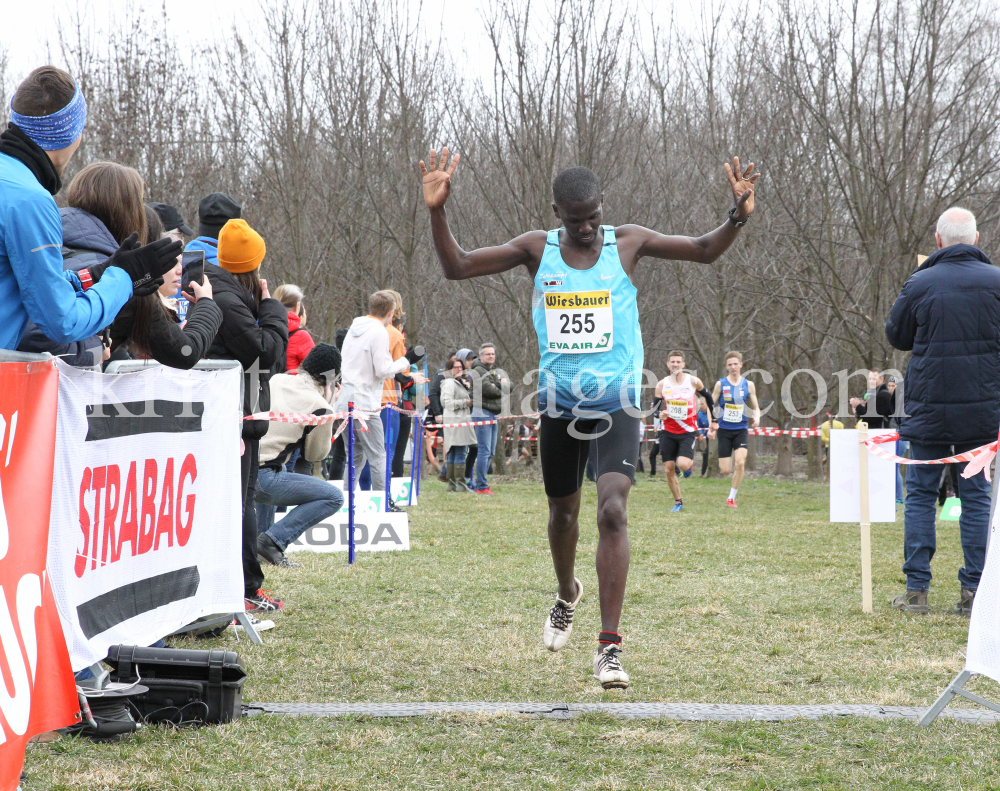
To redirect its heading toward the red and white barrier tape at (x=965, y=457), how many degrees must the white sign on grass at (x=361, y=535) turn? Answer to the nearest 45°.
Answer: approximately 45° to its left

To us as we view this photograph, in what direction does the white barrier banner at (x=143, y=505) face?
facing the viewer and to the right of the viewer

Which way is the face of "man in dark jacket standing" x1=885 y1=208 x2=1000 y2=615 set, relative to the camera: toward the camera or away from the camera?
away from the camera

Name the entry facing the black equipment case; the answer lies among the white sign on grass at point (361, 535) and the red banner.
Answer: the white sign on grass

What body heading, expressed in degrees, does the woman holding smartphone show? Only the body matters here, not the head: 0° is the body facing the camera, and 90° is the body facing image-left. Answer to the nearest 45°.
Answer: approximately 270°

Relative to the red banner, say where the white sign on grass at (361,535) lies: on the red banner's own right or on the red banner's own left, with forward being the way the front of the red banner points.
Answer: on the red banner's own left

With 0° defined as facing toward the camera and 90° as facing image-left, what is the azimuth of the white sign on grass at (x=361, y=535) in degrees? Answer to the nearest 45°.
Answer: approximately 0°

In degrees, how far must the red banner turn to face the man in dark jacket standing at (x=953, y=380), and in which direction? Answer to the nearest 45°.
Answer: approximately 45° to its left

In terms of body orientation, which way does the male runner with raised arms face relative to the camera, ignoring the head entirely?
toward the camera

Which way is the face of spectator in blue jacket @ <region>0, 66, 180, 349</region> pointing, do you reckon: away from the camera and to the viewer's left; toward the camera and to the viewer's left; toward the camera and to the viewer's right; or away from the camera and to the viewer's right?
away from the camera and to the viewer's right

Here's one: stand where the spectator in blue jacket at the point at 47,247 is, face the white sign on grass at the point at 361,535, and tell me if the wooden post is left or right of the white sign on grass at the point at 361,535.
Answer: right

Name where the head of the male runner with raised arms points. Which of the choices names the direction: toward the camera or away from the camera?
toward the camera

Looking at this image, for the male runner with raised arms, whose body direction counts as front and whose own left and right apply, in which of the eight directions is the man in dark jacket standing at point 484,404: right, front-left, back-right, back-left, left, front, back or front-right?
back

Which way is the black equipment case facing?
toward the camera

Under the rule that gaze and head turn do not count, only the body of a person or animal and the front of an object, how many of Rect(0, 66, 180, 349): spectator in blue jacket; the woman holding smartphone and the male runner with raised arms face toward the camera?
1

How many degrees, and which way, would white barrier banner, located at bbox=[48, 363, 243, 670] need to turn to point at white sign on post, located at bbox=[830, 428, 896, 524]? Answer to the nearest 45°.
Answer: approximately 45° to its left
